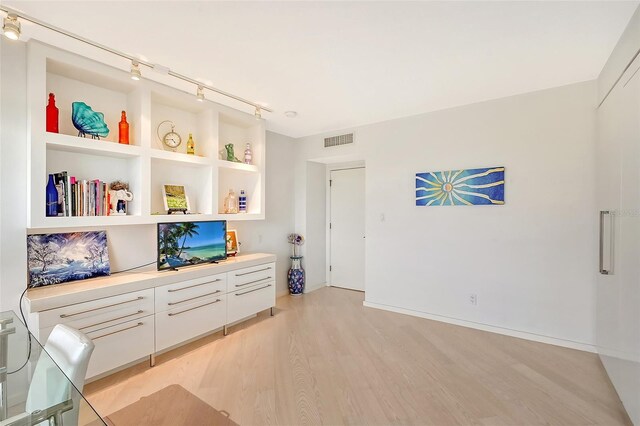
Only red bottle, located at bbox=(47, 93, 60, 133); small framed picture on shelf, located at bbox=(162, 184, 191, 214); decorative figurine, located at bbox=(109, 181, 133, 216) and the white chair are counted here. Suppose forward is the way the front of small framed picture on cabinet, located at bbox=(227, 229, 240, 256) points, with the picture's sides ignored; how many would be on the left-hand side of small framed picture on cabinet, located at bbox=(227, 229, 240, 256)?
0

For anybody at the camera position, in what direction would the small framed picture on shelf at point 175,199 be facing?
facing the viewer and to the right of the viewer

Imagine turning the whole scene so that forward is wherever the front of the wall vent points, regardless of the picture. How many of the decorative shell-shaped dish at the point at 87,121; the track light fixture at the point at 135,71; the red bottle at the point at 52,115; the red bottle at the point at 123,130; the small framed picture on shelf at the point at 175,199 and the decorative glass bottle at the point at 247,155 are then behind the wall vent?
0

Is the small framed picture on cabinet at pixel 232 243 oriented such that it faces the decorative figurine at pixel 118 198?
no

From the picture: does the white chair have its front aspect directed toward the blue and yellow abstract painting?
no

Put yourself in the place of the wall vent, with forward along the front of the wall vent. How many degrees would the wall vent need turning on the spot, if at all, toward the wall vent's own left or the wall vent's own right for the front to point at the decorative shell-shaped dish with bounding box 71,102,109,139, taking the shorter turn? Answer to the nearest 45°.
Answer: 0° — it already faces it

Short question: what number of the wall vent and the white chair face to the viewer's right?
0

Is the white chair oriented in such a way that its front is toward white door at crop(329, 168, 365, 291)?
no

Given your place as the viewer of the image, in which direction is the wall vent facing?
facing the viewer and to the left of the viewer

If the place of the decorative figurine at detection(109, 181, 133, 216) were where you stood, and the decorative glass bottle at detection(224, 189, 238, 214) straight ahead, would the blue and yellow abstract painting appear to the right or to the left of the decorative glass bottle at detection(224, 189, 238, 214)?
right

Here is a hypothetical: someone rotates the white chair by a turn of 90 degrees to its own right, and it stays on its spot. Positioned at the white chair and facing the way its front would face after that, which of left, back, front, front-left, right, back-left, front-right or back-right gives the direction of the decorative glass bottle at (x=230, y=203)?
right
